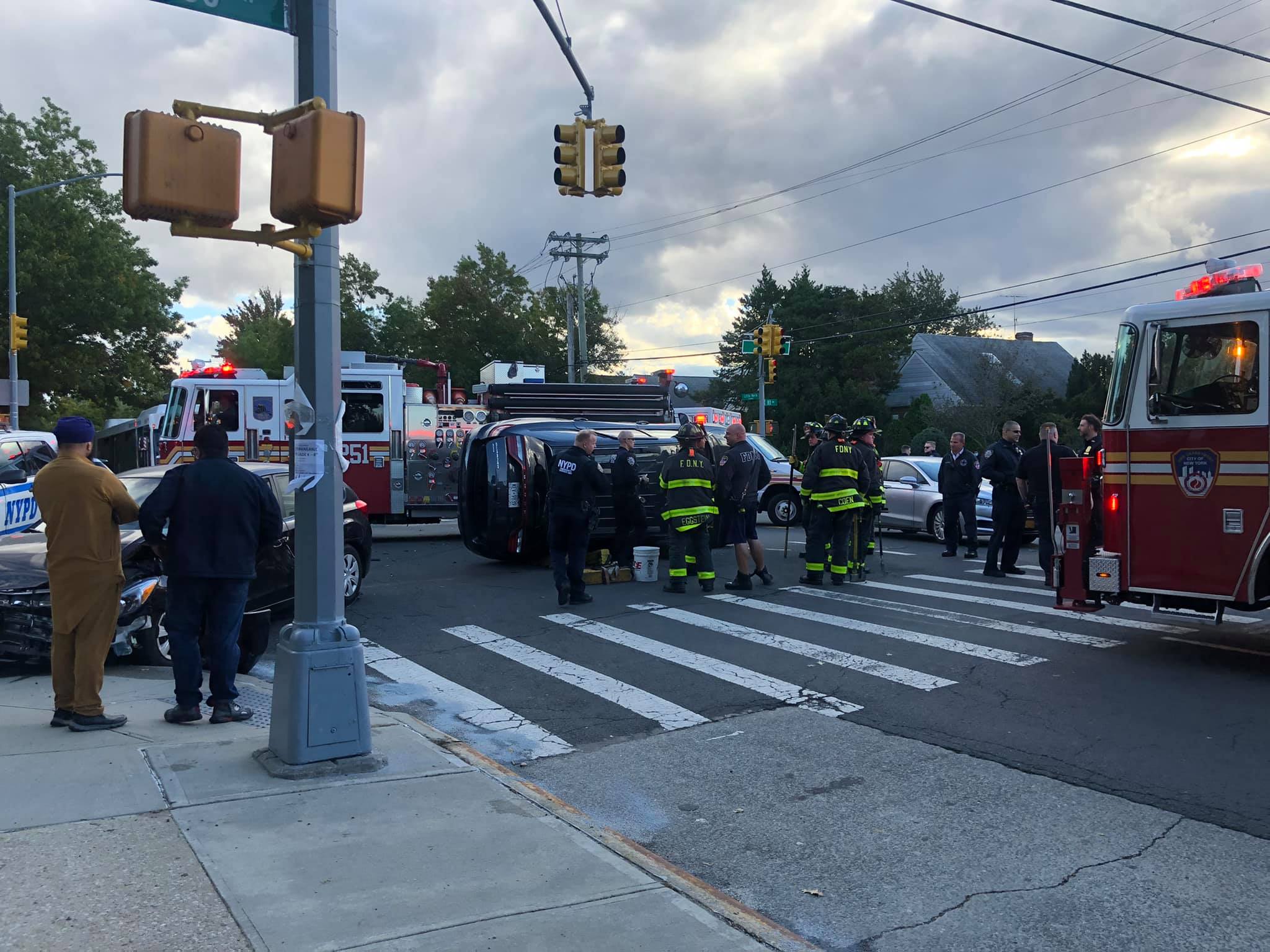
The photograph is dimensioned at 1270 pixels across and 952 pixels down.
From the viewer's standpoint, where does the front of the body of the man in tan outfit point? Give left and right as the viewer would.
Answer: facing away from the viewer and to the right of the viewer

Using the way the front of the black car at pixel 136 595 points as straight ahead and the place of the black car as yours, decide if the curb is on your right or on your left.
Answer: on your left

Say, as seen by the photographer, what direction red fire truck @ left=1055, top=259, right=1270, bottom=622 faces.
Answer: facing to the left of the viewer

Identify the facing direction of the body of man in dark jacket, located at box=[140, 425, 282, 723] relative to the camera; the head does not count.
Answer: away from the camera

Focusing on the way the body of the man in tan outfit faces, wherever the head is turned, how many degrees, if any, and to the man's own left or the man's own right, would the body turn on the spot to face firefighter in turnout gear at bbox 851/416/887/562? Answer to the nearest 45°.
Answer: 0° — they already face them

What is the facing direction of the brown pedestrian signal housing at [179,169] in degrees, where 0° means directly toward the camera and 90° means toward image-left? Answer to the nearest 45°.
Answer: approximately 135°

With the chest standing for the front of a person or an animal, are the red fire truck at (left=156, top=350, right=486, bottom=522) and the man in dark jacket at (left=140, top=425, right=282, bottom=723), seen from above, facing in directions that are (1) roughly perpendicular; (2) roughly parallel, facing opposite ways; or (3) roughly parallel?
roughly perpendicular

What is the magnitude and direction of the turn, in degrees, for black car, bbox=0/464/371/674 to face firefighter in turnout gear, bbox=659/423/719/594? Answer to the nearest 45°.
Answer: approximately 135° to its left

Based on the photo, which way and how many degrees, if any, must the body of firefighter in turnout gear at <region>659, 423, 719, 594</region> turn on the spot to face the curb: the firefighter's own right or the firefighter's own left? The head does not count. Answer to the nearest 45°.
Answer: approximately 180°

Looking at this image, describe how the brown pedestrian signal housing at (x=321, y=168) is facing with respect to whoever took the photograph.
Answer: facing away from the viewer and to the right of the viewer

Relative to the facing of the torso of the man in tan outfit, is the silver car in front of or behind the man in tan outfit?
in front

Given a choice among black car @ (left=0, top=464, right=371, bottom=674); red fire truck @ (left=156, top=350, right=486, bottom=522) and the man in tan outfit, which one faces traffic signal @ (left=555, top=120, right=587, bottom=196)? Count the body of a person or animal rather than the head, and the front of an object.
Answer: the man in tan outfit

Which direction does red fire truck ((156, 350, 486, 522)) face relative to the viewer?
to the viewer's left
